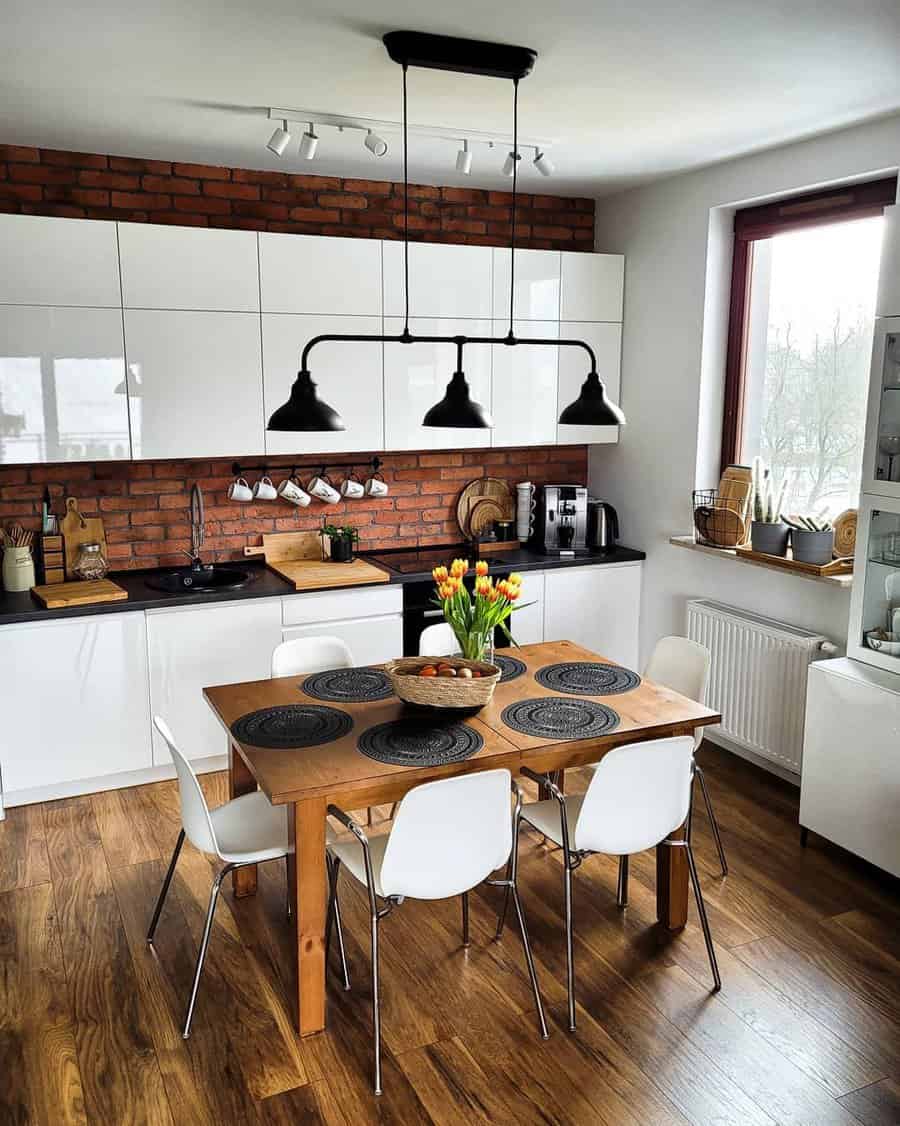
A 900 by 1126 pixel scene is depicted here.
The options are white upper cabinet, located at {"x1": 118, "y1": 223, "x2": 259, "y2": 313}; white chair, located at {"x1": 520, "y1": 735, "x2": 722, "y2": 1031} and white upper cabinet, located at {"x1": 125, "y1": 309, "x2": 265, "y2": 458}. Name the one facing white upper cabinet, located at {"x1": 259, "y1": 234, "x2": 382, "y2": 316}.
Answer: the white chair

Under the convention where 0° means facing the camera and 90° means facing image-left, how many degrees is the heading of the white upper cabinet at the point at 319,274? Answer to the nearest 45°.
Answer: approximately 0°

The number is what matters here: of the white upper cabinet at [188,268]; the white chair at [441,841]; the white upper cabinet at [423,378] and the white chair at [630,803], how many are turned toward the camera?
2

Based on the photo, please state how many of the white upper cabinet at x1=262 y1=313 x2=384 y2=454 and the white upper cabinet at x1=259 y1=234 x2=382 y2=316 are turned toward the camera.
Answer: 2

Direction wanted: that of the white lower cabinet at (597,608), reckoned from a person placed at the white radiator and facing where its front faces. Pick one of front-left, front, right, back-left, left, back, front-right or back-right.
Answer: right

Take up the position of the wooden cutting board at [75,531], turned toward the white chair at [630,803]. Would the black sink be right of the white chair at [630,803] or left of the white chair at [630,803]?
left

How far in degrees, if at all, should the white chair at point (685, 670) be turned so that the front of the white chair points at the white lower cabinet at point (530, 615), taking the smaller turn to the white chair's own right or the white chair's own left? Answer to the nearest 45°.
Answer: approximately 90° to the white chair's own right

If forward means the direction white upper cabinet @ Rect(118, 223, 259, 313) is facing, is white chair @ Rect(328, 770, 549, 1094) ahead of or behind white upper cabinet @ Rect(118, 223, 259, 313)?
ahead

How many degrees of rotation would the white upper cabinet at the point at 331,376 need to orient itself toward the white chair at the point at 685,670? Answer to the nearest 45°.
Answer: approximately 45° to its left

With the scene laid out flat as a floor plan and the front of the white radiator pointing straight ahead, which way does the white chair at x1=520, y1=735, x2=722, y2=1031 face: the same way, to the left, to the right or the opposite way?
to the right

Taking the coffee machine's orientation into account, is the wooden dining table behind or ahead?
ahead
